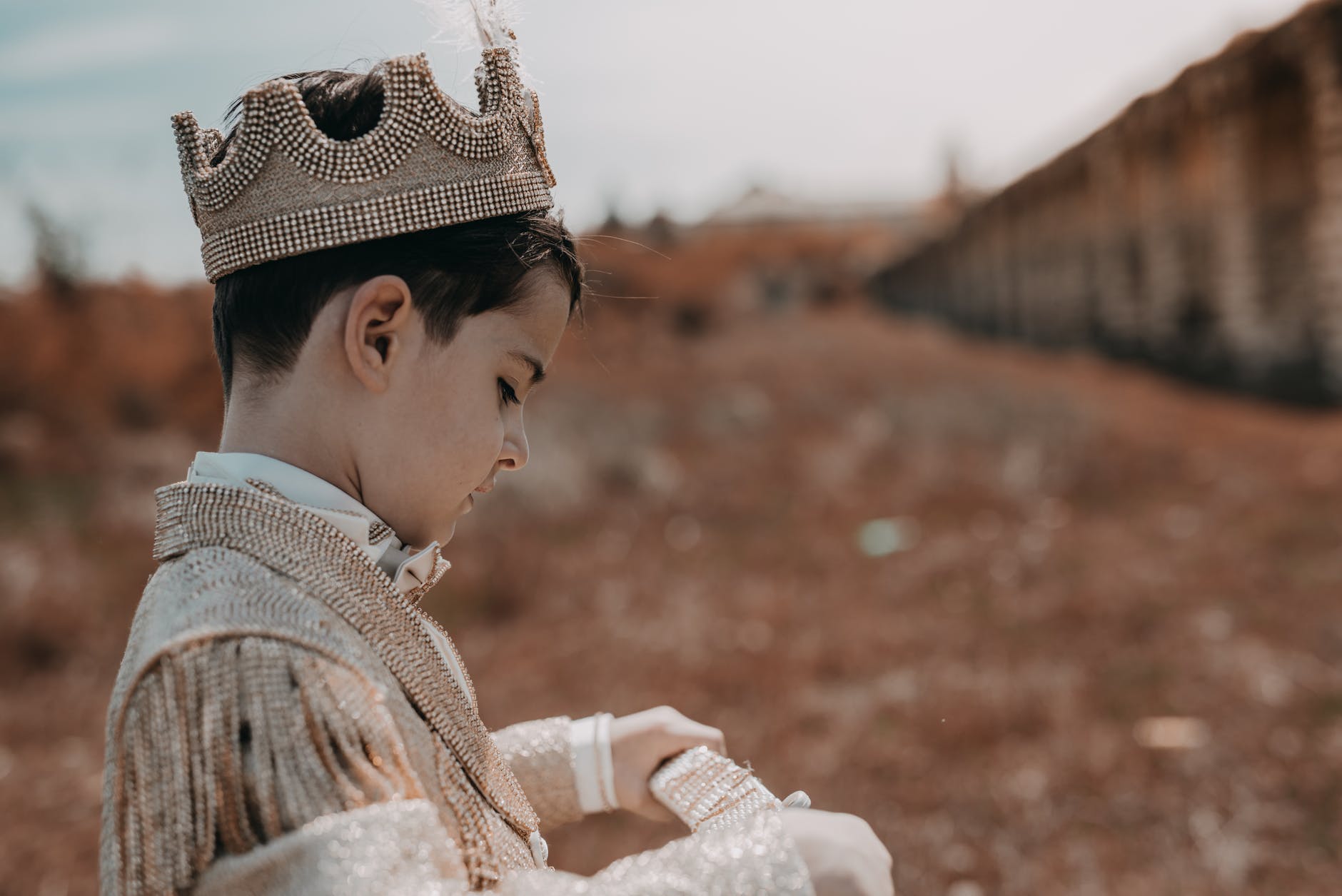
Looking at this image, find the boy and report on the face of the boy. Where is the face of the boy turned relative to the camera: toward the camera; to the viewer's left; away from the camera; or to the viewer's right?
to the viewer's right

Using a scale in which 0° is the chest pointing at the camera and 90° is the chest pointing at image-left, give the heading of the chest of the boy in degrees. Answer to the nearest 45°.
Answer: approximately 270°
